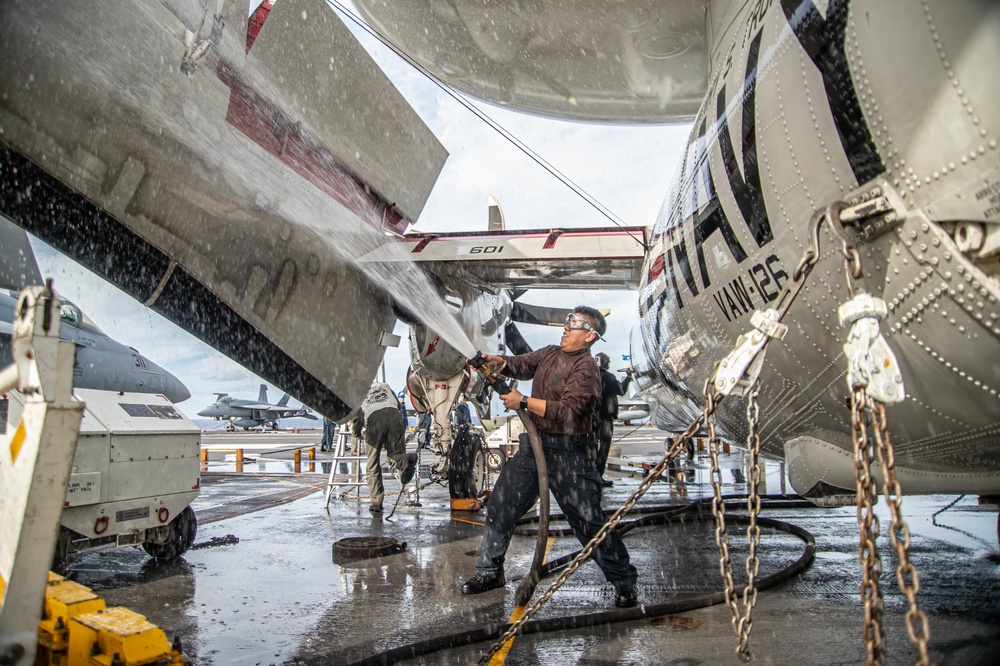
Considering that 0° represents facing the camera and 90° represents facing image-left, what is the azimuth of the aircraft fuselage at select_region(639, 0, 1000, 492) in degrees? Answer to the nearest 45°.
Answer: approximately 135°

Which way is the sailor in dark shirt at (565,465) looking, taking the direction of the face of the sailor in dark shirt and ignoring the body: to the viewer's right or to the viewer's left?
to the viewer's left

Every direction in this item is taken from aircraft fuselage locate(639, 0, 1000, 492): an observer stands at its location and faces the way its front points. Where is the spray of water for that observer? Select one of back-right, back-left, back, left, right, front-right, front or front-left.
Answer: front-left

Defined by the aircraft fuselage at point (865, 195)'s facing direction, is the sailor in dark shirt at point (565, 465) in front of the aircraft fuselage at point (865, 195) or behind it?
in front

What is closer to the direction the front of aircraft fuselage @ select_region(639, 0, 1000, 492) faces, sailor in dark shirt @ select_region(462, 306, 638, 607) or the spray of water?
the sailor in dark shirt
